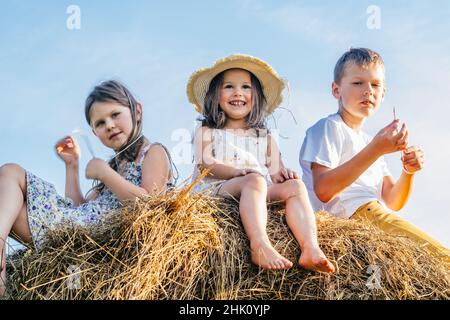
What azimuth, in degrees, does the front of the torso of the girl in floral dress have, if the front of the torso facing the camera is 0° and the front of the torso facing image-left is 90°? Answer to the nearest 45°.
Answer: approximately 90°

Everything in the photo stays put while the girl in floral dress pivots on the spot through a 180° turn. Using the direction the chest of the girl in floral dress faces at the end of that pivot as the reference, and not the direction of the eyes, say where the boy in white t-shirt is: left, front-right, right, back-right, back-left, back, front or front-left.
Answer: front

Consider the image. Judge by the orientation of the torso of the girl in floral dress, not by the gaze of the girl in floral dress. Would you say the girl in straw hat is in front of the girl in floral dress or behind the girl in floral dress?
behind
